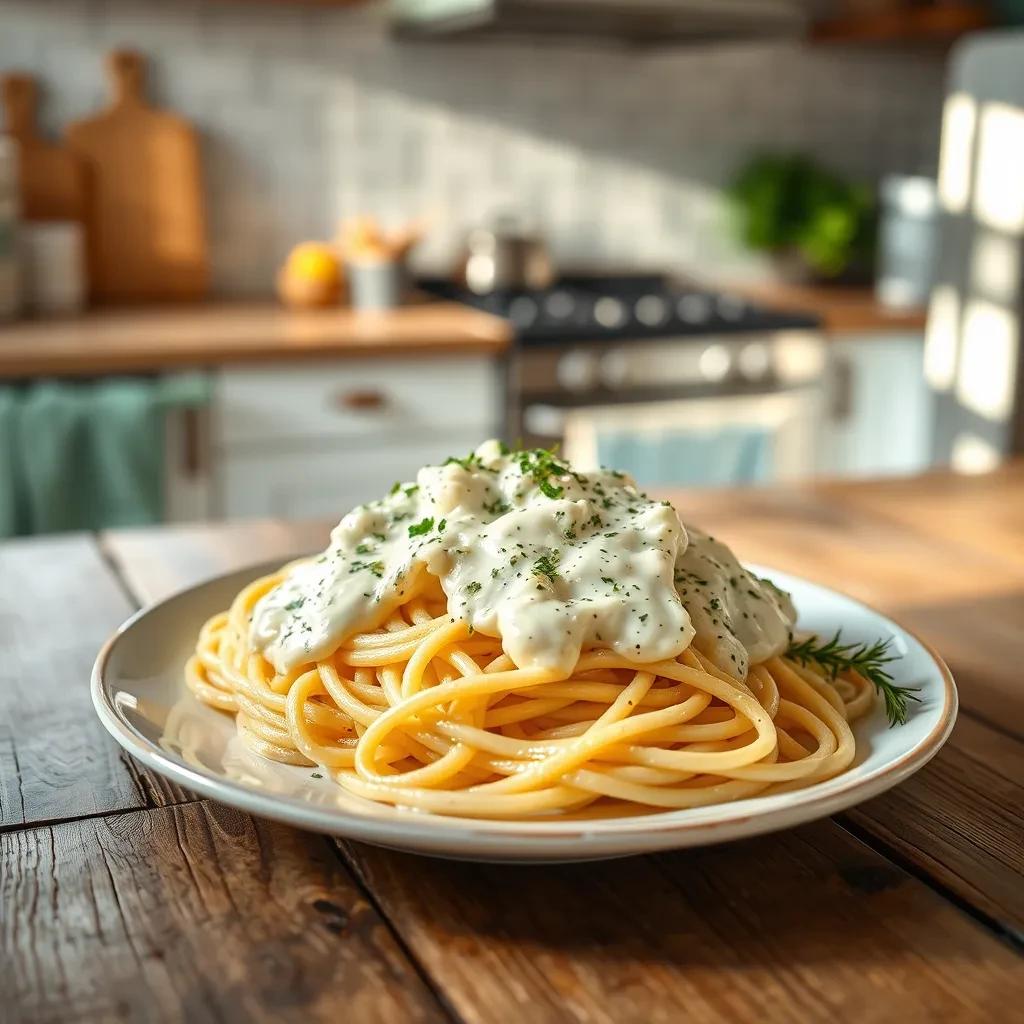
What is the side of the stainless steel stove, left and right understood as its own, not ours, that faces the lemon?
right

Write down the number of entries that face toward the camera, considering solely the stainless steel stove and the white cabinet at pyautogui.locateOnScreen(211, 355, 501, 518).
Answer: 2

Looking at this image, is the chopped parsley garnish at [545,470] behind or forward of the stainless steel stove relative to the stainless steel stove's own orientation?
forward

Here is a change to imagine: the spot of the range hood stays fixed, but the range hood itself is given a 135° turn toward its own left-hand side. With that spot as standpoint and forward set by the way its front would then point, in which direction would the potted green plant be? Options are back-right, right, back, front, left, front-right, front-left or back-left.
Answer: front

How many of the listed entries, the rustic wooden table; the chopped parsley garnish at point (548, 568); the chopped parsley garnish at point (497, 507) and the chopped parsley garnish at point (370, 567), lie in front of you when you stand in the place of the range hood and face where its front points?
4

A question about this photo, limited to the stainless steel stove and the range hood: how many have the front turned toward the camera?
2

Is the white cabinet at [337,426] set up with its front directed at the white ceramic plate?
yes

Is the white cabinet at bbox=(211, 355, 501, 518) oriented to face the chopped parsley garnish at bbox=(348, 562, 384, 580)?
yes

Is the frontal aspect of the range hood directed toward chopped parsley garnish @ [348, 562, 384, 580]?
yes

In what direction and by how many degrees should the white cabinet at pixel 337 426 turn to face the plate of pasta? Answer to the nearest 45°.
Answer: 0° — it already faces it

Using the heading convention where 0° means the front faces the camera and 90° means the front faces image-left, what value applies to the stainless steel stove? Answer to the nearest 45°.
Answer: approximately 0°
